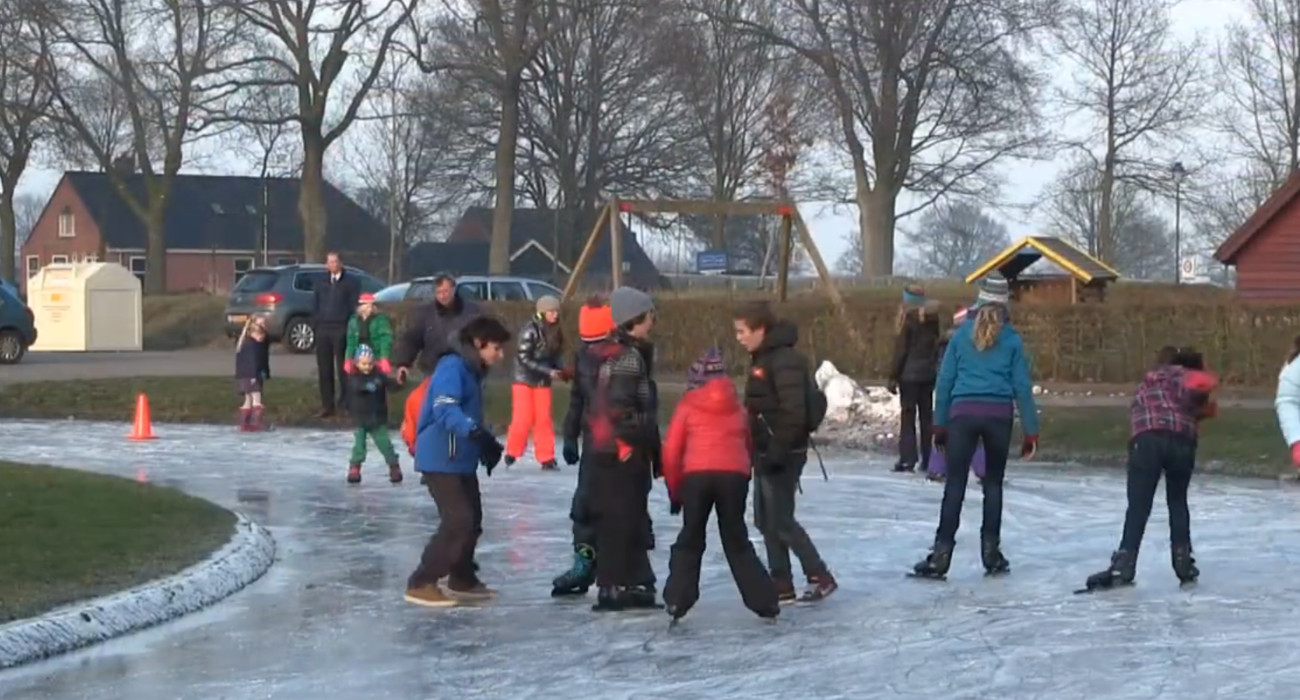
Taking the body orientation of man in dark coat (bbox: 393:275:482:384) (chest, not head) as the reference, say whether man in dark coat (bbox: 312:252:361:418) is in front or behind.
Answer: behind

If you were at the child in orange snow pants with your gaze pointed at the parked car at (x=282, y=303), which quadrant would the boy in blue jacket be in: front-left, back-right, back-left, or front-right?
back-left

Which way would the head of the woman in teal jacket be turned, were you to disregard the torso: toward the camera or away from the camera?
away from the camera

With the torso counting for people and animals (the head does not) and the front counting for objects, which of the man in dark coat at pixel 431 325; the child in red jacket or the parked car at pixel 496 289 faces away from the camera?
the child in red jacket

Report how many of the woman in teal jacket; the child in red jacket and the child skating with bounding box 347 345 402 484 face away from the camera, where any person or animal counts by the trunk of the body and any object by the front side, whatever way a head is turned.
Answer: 2

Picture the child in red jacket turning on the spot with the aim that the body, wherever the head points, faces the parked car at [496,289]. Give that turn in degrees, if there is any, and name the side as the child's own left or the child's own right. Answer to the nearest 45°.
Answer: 0° — they already face it

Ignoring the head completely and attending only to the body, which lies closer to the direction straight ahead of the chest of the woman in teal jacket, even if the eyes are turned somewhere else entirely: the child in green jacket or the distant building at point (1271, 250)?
the distant building

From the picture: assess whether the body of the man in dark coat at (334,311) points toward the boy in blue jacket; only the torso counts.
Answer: yes

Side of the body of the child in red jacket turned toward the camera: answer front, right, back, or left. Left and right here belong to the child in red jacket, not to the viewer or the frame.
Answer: back

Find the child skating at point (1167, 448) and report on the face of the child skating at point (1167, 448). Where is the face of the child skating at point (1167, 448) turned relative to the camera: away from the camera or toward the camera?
away from the camera

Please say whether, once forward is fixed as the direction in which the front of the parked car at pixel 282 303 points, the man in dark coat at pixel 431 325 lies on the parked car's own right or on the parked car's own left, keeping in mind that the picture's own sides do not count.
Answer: on the parked car's own right
